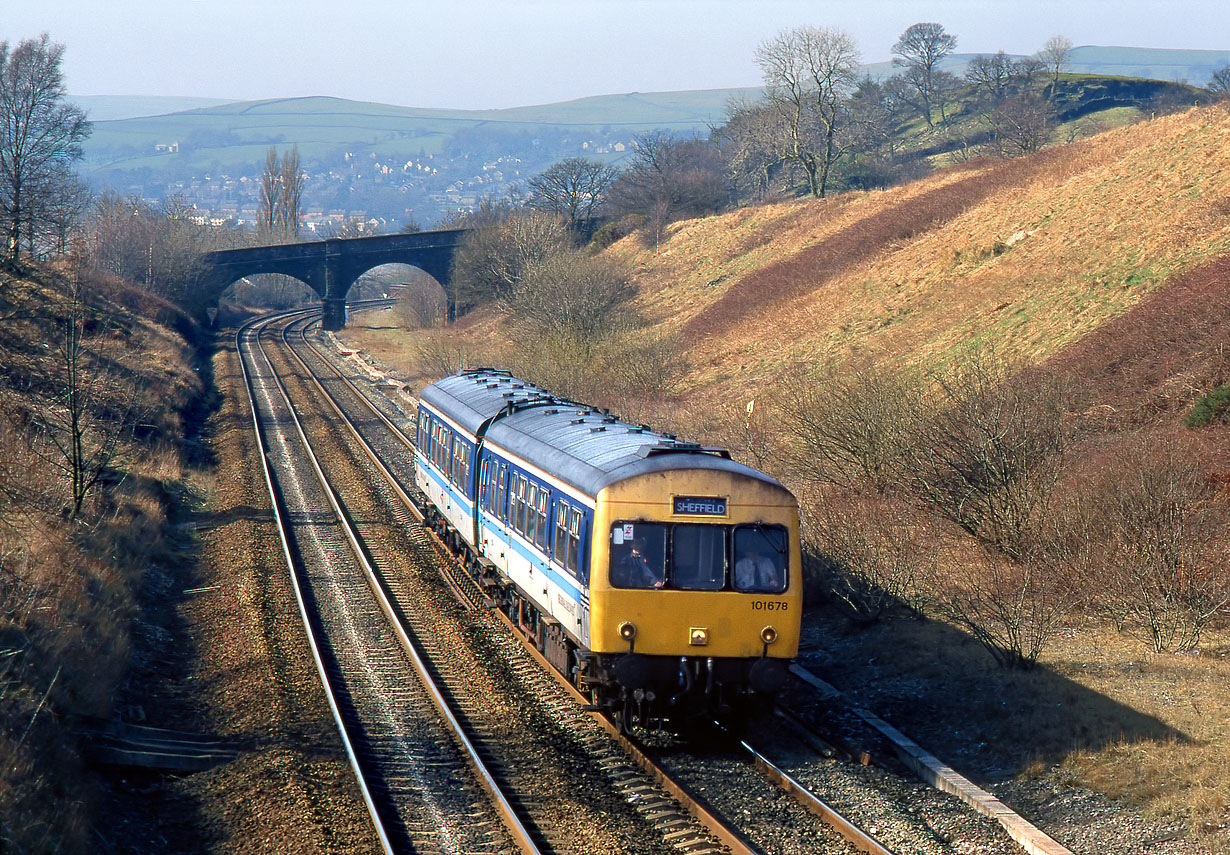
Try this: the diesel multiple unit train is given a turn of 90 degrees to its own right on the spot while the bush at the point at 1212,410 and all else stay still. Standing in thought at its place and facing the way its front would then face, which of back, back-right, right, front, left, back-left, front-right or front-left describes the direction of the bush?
back-right

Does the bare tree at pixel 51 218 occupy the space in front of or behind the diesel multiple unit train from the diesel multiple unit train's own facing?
behind

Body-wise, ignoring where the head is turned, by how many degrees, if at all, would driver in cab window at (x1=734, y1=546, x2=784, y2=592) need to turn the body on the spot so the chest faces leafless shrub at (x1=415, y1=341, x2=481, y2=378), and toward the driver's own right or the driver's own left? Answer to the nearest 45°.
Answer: approximately 180°

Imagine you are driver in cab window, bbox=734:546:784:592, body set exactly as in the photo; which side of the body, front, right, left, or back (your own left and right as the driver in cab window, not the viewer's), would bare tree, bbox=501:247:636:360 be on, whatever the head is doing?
back

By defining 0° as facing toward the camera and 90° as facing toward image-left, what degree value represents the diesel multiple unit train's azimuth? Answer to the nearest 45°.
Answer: approximately 0°

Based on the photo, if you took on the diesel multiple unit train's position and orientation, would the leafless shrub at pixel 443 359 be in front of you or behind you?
behind

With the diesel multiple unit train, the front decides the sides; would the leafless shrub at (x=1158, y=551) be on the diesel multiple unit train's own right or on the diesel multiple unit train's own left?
on the diesel multiple unit train's own left
